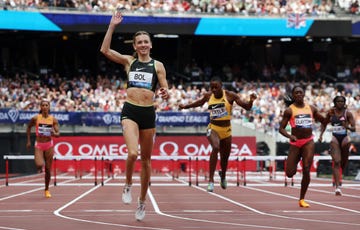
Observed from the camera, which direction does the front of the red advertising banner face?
facing the viewer
